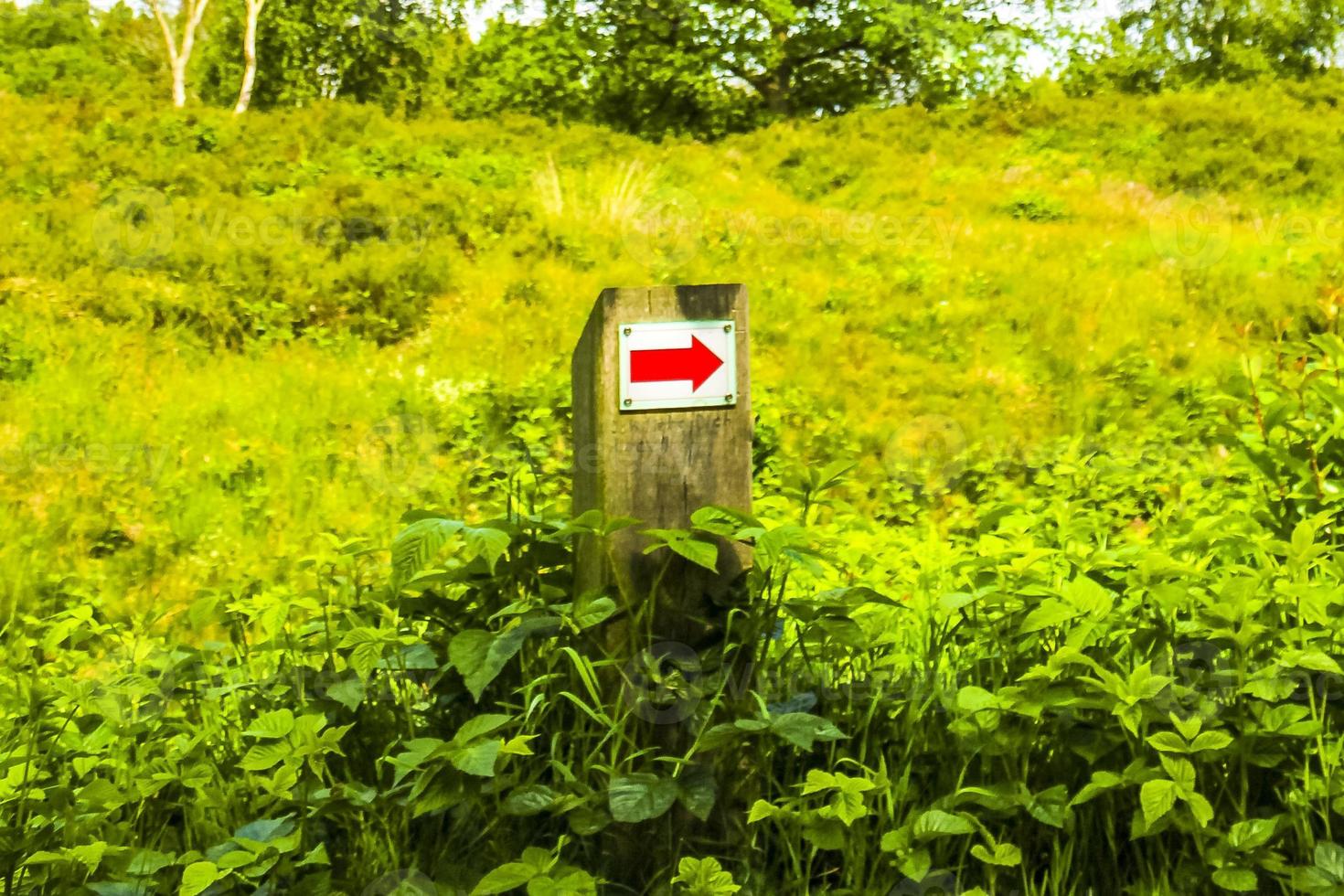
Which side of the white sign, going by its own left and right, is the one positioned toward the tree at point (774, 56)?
back

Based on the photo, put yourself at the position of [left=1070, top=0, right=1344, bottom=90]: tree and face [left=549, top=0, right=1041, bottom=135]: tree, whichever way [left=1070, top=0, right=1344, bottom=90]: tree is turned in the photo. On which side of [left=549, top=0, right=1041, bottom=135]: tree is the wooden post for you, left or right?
left

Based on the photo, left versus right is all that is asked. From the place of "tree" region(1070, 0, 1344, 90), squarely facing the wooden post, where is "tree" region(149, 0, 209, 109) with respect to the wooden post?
right

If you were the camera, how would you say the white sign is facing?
facing the viewer

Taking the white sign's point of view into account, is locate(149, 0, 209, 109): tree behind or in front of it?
behind

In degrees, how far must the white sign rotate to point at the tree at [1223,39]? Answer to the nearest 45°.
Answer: approximately 135° to its left
